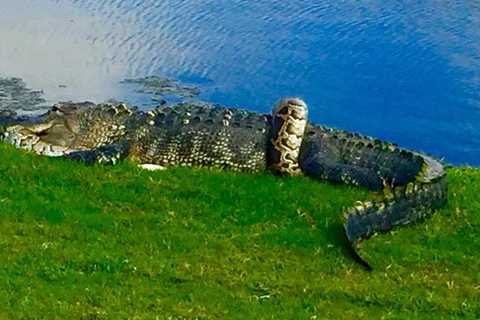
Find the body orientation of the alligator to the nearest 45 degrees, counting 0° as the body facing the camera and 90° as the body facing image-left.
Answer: approximately 90°
